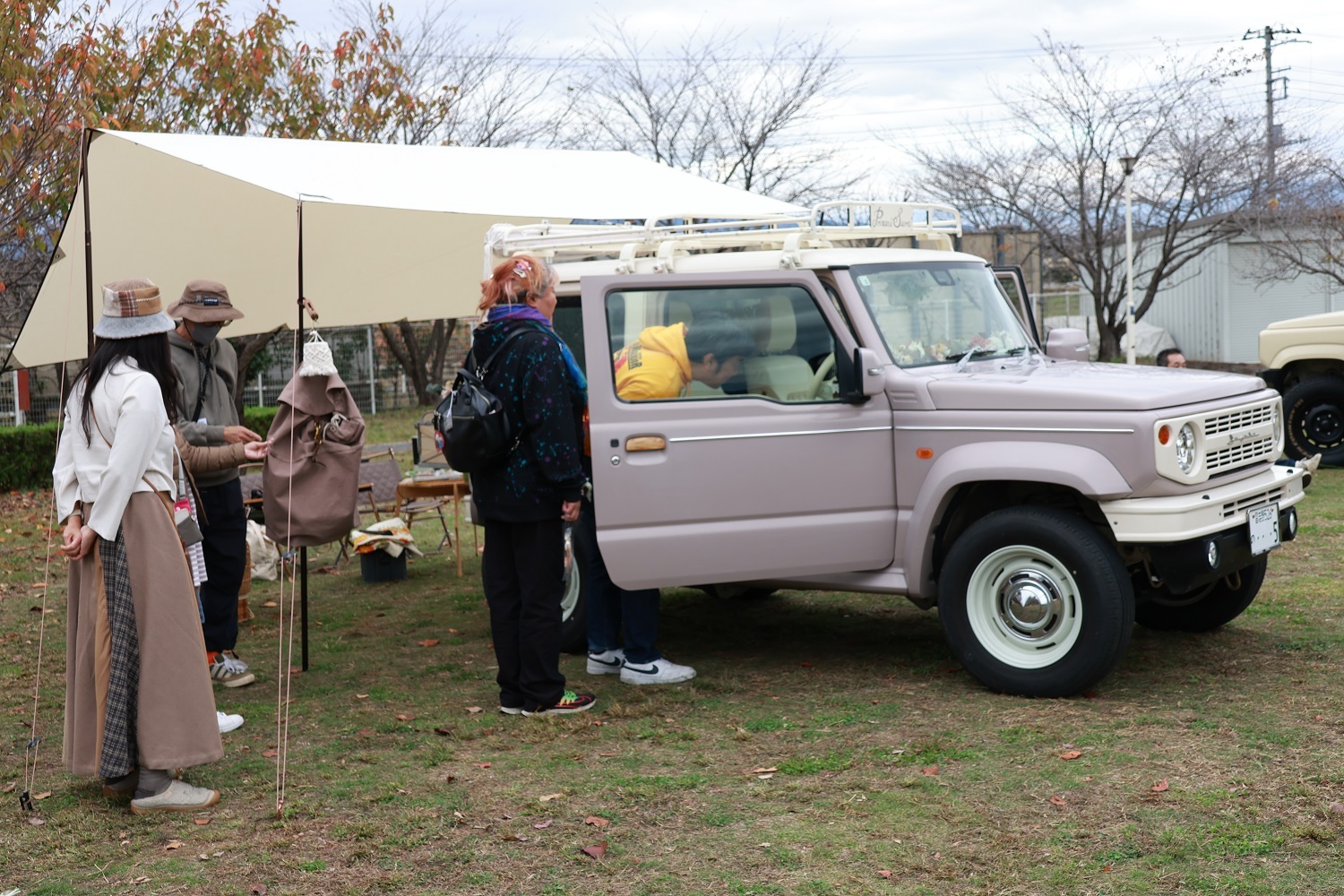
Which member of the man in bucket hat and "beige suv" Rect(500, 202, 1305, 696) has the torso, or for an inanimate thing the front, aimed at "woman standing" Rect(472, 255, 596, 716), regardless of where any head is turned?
the man in bucket hat

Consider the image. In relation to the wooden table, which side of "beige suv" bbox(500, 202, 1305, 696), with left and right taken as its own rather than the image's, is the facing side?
back

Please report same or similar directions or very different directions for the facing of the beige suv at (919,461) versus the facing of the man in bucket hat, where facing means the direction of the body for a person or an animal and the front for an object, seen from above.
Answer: same or similar directions

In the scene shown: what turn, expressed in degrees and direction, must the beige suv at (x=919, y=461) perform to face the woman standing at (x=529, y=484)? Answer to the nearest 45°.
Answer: approximately 135° to its right

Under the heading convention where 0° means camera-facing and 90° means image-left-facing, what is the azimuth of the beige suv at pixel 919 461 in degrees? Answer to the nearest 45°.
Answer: approximately 315°

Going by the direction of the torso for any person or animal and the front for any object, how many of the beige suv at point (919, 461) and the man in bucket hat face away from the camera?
0

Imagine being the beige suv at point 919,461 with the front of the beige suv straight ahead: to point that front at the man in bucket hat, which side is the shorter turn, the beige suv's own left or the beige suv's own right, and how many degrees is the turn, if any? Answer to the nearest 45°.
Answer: approximately 135° to the beige suv's own right

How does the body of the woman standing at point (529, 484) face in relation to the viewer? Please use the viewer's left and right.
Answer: facing to the right of the viewer

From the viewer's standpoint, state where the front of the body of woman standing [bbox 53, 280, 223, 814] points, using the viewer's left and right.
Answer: facing away from the viewer and to the right of the viewer

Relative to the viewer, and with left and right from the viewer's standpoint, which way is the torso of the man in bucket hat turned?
facing the viewer and to the right of the viewer

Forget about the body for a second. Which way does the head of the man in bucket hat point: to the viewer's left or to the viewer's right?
to the viewer's right

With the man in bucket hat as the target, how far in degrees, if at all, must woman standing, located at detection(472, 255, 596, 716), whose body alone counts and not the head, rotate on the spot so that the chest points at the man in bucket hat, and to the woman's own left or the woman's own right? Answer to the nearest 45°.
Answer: approximately 135° to the woman's own left
